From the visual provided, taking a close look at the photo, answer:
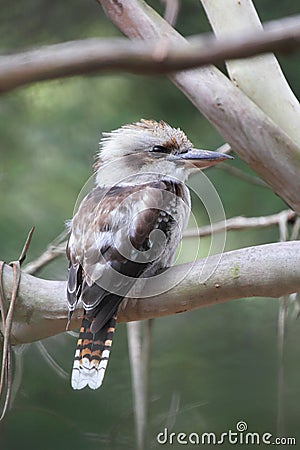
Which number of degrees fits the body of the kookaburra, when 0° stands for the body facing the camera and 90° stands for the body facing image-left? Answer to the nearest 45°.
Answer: approximately 225°
